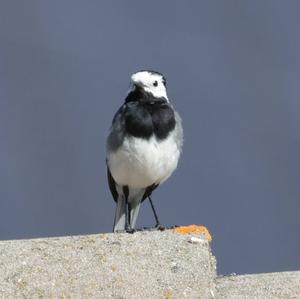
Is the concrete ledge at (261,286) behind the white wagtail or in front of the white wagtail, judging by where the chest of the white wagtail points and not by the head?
in front

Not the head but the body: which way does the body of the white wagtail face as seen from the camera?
toward the camera
